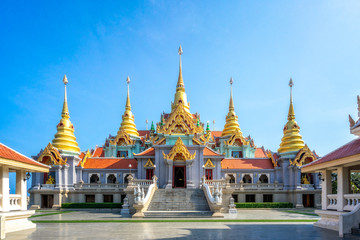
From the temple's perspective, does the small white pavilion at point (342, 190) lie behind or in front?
in front

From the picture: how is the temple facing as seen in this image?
toward the camera

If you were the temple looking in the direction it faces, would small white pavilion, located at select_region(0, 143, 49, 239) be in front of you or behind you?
in front
